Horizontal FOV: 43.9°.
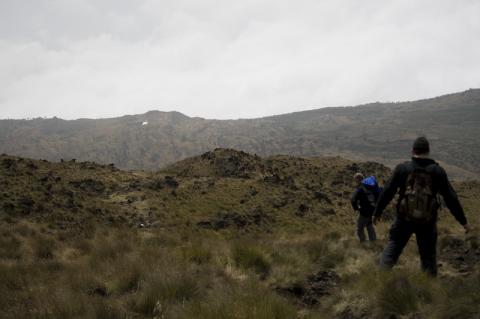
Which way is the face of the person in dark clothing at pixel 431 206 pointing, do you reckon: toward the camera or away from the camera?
away from the camera

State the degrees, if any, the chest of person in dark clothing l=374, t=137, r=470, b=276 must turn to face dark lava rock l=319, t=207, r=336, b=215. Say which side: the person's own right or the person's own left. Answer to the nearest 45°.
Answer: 0° — they already face it

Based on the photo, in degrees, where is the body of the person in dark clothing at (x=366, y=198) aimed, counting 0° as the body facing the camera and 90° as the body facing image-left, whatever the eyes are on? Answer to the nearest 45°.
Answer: approximately 135°

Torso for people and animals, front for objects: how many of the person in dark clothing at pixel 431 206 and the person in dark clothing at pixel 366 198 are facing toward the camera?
0

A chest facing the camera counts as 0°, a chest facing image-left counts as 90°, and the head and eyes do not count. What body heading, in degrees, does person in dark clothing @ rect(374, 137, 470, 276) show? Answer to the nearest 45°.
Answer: approximately 180°

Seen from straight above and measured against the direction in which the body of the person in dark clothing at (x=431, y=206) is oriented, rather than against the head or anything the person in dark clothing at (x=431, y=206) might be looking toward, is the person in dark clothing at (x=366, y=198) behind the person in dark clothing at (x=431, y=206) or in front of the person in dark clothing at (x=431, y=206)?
in front

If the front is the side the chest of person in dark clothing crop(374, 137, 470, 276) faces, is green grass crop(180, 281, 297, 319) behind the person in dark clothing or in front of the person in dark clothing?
behind
